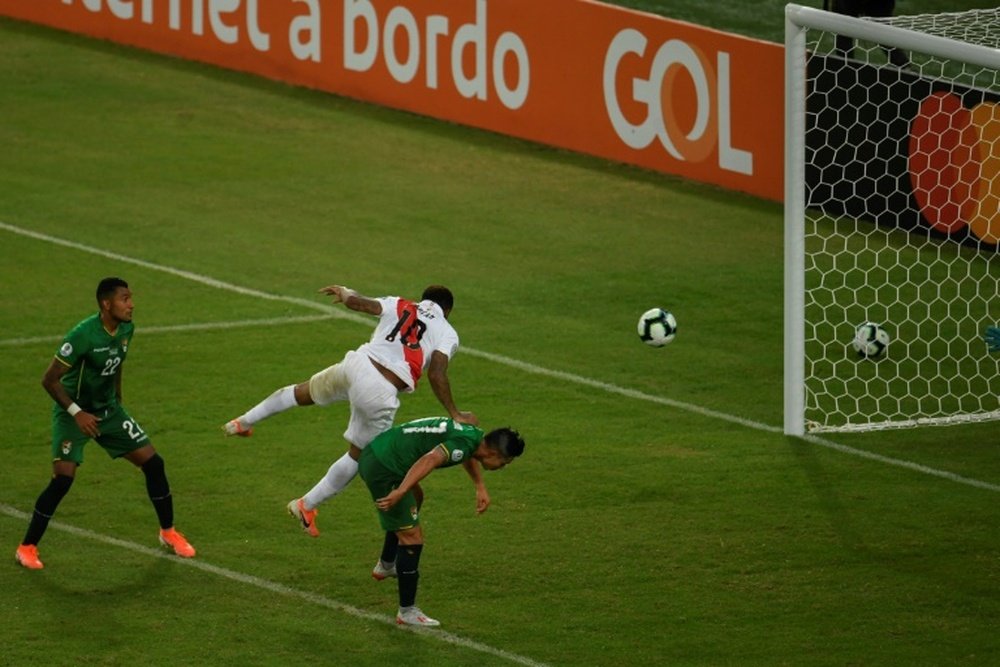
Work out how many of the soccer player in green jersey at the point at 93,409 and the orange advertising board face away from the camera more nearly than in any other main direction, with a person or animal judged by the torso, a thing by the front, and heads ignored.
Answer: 0

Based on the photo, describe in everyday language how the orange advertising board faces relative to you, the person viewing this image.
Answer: facing the viewer and to the left of the viewer

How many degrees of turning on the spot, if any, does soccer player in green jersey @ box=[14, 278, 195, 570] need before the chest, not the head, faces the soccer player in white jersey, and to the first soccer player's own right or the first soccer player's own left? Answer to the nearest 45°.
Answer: approximately 45° to the first soccer player's own left

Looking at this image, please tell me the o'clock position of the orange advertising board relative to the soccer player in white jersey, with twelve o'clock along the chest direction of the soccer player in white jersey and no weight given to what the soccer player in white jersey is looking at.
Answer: The orange advertising board is roughly at 11 o'clock from the soccer player in white jersey.

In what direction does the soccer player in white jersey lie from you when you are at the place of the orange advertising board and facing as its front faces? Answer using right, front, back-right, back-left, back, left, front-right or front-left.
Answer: front-left

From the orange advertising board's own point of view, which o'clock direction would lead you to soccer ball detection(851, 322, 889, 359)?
The soccer ball is roughly at 10 o'clock from the orange advertising board.

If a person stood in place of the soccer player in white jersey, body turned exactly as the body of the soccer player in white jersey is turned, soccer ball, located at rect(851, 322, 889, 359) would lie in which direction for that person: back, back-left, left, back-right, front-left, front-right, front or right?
front

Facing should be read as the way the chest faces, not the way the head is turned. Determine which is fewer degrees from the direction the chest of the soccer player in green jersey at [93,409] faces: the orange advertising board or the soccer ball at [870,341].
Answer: the soccer ball

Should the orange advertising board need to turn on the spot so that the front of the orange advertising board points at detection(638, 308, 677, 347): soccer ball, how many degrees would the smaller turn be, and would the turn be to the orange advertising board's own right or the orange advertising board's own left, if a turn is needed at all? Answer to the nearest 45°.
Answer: approximately 45° to the orange advertising board's own left

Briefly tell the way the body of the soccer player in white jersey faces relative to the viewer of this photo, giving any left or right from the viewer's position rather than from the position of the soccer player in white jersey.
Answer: facing away from the viewer and to the right of the viewer

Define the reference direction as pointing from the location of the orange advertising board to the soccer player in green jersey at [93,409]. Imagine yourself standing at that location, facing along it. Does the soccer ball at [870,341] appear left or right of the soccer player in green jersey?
left

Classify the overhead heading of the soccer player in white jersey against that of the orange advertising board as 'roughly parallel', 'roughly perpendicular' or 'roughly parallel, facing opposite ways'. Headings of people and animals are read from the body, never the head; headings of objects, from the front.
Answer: roughly parallel, facing opposite ways

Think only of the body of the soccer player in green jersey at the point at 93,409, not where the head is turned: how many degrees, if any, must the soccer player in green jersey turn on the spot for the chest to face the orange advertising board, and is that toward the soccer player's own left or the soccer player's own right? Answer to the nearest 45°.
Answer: approximately 90° to the soccer player's own left

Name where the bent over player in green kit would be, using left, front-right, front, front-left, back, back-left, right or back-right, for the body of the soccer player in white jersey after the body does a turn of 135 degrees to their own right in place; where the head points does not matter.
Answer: front

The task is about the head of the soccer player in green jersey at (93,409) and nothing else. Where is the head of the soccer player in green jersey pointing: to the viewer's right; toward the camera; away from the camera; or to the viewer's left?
to the viewer's right

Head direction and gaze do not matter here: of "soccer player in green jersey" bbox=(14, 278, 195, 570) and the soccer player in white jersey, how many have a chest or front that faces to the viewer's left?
0

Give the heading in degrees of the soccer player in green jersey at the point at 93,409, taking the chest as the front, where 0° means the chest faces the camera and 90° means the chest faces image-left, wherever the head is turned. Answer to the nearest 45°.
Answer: approximately 315°

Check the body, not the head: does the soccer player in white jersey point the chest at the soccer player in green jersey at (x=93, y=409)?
no
